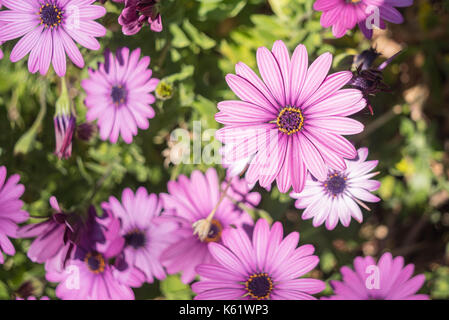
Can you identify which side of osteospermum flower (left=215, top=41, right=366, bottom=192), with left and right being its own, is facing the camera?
front

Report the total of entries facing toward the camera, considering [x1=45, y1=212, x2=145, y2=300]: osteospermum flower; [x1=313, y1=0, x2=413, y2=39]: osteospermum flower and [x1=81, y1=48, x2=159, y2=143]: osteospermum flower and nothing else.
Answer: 3

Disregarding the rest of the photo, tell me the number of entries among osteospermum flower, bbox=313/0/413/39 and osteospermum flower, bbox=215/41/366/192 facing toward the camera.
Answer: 2

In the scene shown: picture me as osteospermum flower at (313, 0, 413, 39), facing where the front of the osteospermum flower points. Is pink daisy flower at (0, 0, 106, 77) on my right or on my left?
on my right

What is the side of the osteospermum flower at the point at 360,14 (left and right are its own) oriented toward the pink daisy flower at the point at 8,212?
right

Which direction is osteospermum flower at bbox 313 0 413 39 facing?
toward the camera

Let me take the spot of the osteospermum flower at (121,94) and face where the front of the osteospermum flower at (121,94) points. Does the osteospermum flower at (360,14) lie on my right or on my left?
on my left

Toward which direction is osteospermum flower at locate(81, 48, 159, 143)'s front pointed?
toward the camera
